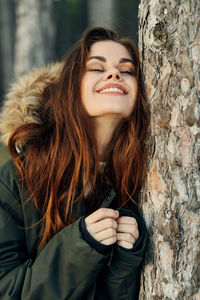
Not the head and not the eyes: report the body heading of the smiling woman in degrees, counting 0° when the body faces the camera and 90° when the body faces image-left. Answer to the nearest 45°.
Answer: approximately 315°

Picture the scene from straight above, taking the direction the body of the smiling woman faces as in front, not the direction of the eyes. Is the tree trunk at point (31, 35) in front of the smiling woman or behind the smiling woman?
behind

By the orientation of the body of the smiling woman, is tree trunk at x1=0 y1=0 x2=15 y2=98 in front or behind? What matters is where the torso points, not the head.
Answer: behind
